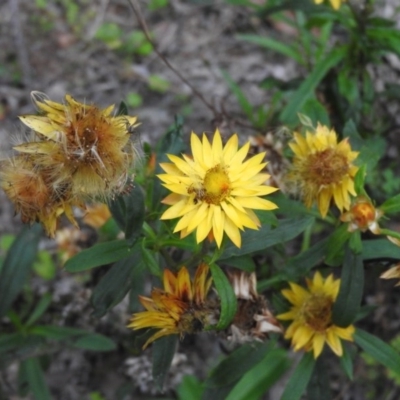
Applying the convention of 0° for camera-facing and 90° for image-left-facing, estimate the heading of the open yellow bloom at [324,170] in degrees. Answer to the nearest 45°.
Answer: approximately 0°

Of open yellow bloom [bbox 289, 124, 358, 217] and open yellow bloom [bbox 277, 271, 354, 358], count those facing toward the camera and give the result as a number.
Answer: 2

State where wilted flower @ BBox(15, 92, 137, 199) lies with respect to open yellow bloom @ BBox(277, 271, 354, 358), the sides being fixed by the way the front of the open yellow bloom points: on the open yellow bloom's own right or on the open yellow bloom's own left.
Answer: on the open yellow bloom's own right

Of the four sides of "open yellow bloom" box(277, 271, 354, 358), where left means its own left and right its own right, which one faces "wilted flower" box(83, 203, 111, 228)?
right

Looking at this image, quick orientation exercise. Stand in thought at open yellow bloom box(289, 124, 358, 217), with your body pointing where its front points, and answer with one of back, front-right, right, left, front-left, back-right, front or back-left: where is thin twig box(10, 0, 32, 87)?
back-right

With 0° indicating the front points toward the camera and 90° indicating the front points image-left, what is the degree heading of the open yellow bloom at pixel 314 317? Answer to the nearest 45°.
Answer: approximately 0°

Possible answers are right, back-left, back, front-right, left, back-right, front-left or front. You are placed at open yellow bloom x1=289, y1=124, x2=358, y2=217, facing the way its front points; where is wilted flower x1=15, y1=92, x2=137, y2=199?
front-right
